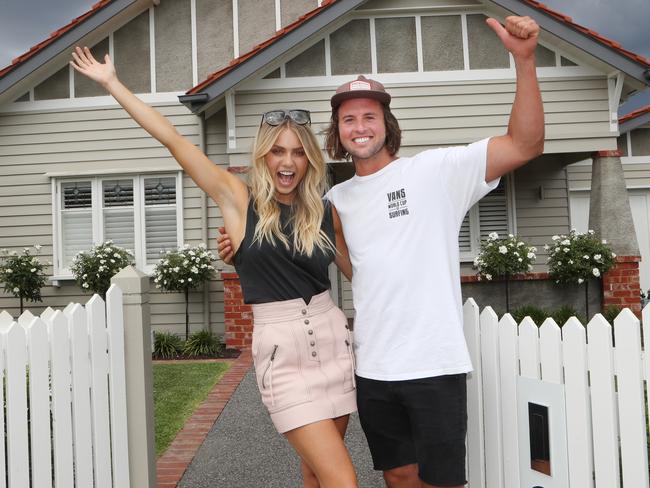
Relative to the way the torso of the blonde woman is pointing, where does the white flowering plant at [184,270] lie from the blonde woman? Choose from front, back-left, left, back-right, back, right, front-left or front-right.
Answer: back

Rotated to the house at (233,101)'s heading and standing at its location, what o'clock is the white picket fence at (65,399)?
The white picket fence is roughly at 12 o'clock from the house.

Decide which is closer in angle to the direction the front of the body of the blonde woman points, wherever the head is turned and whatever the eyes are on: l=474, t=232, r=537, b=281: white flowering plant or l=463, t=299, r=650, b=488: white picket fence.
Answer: the white picket fence

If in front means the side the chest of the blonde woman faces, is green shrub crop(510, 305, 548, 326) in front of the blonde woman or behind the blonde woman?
behind

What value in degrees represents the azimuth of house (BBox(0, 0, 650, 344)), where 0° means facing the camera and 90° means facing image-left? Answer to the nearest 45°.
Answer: approximately 0°

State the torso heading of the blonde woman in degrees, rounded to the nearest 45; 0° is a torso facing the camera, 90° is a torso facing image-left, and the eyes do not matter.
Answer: approximately 0°

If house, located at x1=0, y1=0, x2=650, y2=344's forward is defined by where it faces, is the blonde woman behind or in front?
in front

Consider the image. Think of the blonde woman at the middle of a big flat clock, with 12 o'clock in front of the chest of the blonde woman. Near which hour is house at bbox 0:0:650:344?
The house is roughly at 6 o'clock from the blonde woman.

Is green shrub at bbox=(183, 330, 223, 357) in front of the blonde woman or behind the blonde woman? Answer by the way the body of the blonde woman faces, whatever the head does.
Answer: behind

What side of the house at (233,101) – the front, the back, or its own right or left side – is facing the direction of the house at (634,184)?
left
